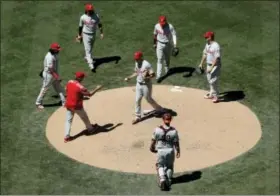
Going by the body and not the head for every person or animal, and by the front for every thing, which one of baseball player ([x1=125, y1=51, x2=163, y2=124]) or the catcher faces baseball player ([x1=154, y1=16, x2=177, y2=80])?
the catcher

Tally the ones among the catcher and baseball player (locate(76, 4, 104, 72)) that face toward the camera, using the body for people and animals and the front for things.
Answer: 1

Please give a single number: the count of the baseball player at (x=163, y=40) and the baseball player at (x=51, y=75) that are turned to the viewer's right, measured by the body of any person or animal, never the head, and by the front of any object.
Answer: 1

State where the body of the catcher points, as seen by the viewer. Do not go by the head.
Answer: away from the camera

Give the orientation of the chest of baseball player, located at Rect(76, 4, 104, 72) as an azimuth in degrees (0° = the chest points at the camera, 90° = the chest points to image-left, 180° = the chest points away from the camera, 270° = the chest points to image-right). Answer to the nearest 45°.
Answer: approximately 0°

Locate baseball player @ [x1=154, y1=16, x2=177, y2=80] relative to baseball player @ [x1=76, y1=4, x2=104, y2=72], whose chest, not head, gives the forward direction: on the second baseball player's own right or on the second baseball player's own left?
on the second baseball player's own left

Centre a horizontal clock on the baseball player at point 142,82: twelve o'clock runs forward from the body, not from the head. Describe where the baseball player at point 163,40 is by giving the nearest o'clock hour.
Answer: the baseball player at point 163,40 is roughly at 5 o'clock from the baseball player at point 142,82.

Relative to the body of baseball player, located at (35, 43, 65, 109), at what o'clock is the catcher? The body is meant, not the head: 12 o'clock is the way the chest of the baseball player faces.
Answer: The catcher is roughly at 2 o'clock from the baseball player.

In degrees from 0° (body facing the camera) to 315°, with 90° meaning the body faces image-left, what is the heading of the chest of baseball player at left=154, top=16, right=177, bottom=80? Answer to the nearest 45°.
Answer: approximately 45°

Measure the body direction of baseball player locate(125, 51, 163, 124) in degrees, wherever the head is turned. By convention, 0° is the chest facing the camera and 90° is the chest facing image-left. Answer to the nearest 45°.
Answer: approximately 45°

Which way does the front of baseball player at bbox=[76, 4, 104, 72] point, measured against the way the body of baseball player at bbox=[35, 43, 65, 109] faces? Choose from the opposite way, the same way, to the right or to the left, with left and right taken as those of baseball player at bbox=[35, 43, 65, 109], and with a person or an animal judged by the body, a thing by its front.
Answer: to the right

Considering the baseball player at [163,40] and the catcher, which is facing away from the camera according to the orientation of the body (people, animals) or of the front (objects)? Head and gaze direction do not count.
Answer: the catcher
